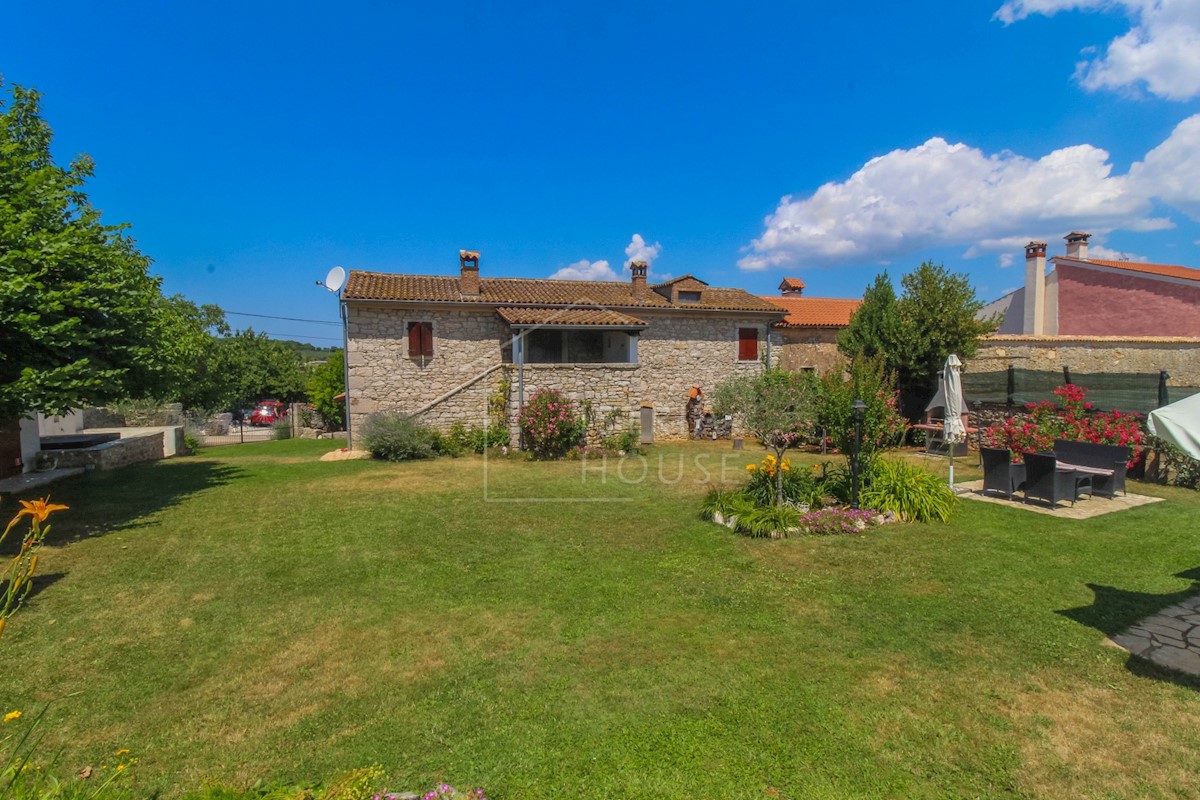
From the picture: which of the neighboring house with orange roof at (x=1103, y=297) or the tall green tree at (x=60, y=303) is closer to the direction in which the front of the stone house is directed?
the tall green tree

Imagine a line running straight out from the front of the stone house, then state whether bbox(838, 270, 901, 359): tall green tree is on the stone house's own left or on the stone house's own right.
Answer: on the stone house's own left

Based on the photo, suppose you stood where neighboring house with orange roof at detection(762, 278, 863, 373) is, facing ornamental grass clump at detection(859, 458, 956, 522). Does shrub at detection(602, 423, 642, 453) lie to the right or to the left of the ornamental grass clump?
right

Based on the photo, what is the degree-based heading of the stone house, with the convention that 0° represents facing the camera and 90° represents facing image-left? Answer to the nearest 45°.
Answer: approximately 0°

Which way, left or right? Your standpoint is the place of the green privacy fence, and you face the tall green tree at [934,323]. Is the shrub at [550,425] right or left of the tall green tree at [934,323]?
left

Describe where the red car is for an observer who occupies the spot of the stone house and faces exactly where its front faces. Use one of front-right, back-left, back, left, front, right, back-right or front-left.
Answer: back-right

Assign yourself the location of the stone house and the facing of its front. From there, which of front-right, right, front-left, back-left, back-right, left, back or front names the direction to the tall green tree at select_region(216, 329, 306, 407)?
back-right

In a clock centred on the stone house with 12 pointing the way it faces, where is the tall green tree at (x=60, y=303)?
The tall green tree is roughly at 1 o'clock from the stone house.

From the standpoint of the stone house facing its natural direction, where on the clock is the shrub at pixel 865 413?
The shrub is roughly at 11 o'clock from the stone house.

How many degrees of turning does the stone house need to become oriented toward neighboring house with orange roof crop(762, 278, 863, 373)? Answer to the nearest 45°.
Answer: approximately 90° to its left

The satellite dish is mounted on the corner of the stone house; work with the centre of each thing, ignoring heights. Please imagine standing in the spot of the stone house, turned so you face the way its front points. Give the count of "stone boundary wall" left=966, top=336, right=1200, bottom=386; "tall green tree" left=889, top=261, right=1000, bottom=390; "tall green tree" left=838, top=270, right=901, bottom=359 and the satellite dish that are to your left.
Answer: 3

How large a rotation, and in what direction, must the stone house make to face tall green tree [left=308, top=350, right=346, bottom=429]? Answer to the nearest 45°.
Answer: approximately 135° to its right
